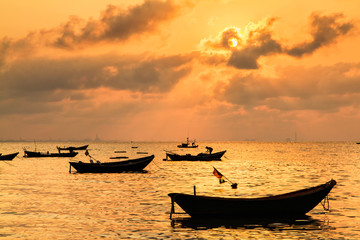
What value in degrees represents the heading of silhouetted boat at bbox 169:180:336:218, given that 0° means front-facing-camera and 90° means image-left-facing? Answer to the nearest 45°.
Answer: approximately 270°
